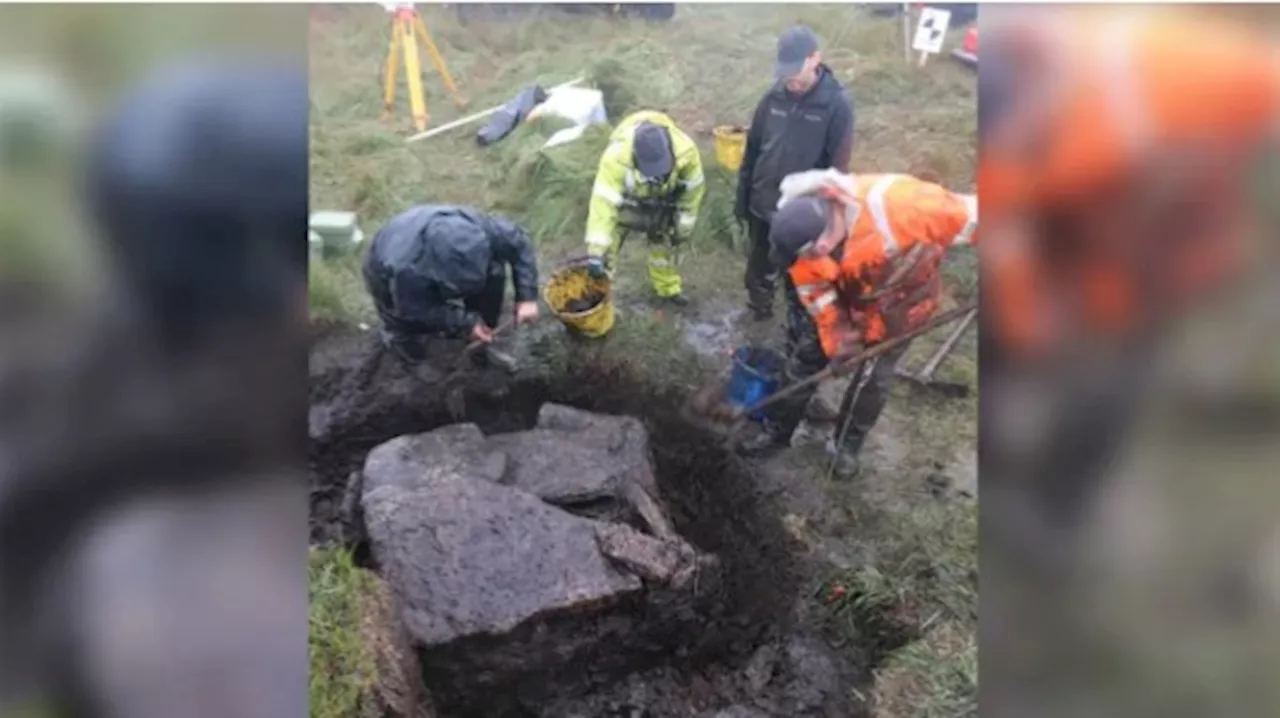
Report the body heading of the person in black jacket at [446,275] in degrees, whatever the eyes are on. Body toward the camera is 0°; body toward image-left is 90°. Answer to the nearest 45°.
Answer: approximately 315°

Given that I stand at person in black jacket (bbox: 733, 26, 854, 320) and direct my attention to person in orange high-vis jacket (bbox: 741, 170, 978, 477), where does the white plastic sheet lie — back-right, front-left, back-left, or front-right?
back-right

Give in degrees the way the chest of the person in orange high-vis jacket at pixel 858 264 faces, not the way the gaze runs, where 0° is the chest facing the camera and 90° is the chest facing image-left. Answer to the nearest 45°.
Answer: approximately 45°

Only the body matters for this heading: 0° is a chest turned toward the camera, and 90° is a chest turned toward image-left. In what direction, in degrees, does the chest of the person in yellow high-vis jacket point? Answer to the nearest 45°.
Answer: approximately 0°

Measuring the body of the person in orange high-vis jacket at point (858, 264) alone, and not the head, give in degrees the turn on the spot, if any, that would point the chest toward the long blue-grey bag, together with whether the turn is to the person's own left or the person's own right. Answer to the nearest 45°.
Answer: approximately 45° to the person's own right

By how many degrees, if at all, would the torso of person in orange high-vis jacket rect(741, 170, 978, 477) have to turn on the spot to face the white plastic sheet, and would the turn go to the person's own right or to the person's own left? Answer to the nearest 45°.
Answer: approximately 45° to the person's own right
